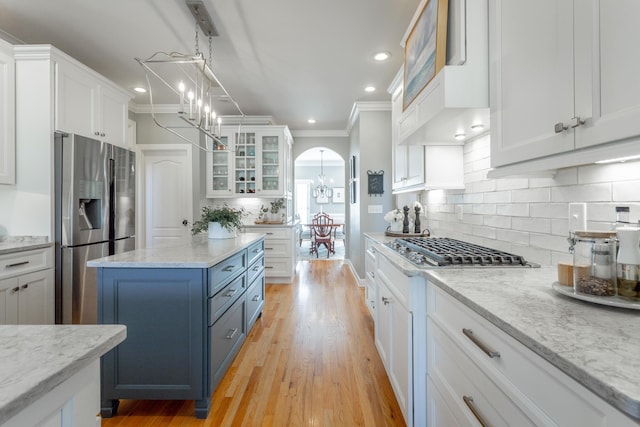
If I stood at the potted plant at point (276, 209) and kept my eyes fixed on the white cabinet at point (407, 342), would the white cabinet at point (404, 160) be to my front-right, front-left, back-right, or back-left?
front-left

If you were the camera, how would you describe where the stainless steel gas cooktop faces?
facing to the left of the viewer

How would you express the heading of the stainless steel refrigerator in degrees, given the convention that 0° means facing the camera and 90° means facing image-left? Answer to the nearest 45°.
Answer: approximately 315°

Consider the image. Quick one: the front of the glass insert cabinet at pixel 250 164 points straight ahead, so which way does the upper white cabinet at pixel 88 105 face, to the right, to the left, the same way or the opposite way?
to the left

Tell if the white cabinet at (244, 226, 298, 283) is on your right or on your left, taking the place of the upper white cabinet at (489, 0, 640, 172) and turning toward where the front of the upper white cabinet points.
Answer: on your right

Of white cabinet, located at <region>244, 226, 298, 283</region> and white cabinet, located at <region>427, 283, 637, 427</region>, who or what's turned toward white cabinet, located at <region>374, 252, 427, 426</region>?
white cabinet, located at <region>244, 226, 298, 283</region>

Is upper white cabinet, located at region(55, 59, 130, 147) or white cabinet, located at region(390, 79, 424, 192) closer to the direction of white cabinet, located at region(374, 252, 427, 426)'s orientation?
the upper white cabinet

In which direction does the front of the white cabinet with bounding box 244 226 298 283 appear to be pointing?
toward the camera

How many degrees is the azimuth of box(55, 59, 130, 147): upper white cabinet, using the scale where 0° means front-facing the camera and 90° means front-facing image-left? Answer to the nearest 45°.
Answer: approximately 315°

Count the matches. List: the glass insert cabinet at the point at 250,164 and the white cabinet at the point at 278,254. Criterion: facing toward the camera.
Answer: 2

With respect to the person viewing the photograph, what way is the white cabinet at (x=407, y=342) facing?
facing to the left of the viewer

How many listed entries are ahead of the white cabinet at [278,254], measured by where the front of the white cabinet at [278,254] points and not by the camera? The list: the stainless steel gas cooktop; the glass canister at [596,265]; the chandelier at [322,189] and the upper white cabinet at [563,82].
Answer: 3

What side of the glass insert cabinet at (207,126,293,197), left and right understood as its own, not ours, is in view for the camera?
front

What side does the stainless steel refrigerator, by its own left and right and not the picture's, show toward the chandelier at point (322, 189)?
left
